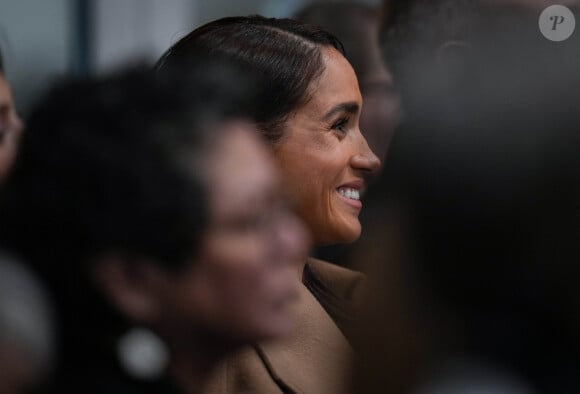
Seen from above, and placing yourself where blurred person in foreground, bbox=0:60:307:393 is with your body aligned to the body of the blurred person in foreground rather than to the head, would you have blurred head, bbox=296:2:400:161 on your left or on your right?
on your left

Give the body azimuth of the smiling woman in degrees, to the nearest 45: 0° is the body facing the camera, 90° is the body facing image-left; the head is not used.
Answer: approximately 270°

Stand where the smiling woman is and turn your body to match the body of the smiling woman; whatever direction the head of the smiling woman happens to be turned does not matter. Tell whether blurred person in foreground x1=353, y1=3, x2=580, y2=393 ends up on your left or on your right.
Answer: on your right

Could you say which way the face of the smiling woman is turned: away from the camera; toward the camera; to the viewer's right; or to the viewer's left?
to the viewer's right

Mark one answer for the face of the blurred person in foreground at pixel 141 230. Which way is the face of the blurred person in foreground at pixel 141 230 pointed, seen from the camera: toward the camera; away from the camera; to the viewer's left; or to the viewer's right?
to the viewer's right

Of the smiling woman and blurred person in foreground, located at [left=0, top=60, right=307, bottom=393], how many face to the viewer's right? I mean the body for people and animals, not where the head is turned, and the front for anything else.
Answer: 2

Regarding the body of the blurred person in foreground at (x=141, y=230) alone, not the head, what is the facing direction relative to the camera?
to the viewer's right
